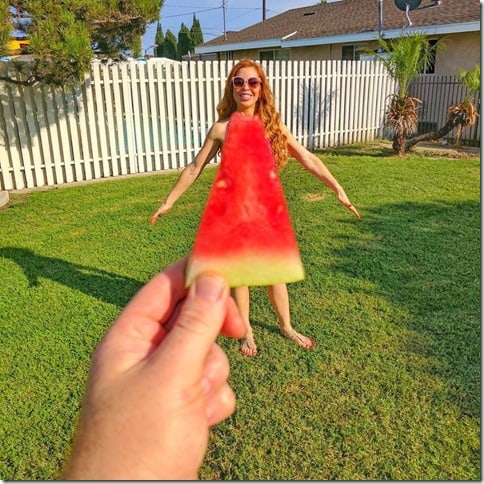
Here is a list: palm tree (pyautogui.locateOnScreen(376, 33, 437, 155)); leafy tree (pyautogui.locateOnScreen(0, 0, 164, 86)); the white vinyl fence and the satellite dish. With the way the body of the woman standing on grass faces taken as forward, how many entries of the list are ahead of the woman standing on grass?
0

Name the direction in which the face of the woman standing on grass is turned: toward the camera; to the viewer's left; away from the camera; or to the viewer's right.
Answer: toward the camera

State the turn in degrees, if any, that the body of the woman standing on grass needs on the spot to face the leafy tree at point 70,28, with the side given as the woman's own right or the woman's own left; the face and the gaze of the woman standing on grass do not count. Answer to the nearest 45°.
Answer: approximately 135° to the woman's own right

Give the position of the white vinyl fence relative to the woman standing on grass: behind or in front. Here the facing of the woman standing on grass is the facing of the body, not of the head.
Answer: behind

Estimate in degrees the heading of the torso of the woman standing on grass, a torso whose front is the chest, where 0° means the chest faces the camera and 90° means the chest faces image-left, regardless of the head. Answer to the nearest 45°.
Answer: approximately 0°

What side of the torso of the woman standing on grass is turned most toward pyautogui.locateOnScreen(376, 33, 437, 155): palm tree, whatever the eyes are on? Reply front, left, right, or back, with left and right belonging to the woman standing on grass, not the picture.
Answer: back

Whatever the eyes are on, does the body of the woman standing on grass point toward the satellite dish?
no
